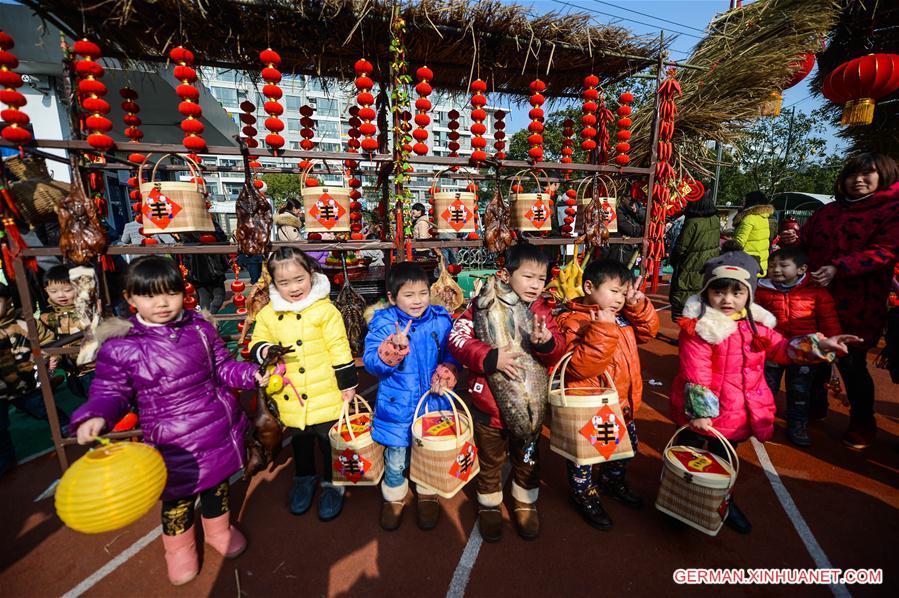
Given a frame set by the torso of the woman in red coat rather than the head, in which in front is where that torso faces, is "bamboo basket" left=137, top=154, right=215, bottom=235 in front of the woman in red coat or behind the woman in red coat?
in front

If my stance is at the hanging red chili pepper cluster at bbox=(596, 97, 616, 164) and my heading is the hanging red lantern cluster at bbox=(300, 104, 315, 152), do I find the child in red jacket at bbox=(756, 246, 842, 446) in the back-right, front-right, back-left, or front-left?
back-left

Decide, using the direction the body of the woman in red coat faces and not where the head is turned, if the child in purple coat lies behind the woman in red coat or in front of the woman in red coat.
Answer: in front

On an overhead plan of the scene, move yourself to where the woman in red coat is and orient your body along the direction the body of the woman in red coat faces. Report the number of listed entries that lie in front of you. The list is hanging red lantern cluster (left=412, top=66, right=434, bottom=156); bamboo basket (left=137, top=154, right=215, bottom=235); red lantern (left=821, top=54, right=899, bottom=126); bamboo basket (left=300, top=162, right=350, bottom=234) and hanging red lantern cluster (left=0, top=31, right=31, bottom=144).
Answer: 4

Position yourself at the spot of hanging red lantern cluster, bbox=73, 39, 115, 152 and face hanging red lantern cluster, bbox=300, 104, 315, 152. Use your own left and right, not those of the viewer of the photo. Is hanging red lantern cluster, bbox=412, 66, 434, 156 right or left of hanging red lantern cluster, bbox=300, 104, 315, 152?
right

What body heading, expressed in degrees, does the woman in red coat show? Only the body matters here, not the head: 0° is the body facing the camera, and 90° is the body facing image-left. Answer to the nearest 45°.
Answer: approximately 45°

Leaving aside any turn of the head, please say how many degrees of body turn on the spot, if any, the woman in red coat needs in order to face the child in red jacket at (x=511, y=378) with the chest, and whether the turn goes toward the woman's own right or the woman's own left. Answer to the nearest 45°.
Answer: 0° — they already face them

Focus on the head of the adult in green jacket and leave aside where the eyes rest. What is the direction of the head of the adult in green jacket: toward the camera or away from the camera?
away from the camera
